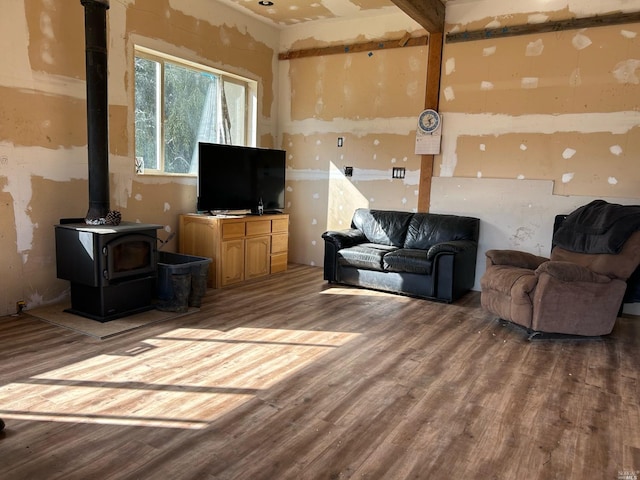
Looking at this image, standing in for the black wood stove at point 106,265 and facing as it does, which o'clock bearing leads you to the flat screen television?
The flat screen television is roughly at 9 o'clock from the black wood stove.

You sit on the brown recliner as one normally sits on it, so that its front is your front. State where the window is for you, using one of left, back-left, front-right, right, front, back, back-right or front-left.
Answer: front-right

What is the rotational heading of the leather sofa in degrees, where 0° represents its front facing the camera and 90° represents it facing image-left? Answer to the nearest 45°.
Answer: approximately 45°

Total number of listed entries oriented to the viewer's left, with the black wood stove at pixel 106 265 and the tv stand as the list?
0

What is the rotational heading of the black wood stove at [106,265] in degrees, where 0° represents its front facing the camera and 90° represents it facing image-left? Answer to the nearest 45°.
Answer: approximately 315°

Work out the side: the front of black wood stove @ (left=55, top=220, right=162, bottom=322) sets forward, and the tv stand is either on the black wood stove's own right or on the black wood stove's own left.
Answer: on the black wood stove's own left

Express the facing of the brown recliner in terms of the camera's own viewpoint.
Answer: facing the viewer and to the left of the viewer

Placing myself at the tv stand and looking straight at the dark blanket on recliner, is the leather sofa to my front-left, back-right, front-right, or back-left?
front-left

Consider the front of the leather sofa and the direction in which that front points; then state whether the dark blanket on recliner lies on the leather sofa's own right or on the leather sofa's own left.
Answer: on the leather sofa's own left

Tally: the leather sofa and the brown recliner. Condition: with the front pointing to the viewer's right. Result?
0

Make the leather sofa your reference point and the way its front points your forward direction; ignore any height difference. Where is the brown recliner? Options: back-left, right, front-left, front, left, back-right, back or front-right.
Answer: left

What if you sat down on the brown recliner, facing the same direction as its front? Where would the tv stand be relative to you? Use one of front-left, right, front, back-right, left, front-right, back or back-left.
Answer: front-right
